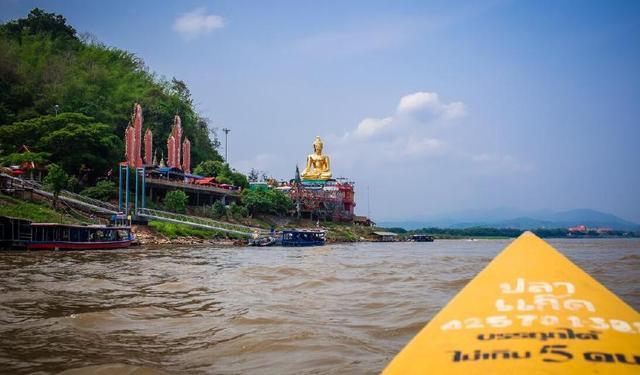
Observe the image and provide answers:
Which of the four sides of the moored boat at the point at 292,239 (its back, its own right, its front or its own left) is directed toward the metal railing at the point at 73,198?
front

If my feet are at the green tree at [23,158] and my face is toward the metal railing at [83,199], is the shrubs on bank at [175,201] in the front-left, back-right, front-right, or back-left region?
front-left

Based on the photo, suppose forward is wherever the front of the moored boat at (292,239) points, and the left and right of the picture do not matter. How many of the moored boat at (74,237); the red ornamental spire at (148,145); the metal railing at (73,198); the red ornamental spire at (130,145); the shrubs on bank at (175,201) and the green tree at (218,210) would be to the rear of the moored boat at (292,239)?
0

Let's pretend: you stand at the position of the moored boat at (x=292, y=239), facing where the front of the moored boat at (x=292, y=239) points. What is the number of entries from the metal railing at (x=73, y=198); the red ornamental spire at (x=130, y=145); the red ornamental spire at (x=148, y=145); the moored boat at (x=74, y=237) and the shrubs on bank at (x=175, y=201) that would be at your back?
0

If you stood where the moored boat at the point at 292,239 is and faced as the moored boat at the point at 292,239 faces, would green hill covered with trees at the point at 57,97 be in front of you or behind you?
in front

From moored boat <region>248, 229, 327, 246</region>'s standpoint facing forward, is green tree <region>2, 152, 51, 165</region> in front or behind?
in front

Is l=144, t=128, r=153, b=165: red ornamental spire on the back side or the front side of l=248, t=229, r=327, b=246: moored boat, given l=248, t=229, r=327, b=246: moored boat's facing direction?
on the front side

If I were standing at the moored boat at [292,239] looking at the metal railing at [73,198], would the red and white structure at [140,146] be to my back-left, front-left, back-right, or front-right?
front-right

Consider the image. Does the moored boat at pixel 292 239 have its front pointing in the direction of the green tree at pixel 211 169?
no

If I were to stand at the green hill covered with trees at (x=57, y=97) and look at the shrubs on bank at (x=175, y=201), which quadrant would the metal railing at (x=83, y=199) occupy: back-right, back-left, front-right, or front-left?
front-right

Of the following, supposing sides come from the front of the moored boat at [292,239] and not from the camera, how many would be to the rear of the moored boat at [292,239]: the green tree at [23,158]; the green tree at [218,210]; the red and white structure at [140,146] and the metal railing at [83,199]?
4

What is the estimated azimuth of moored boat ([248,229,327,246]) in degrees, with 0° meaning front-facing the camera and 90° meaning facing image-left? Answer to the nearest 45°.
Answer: approximately 90°

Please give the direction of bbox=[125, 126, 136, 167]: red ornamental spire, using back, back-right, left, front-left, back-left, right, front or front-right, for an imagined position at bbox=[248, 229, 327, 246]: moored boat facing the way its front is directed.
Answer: front
